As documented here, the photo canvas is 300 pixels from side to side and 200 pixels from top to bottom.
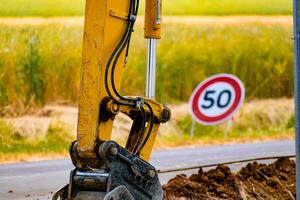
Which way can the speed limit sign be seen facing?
toward the camera
